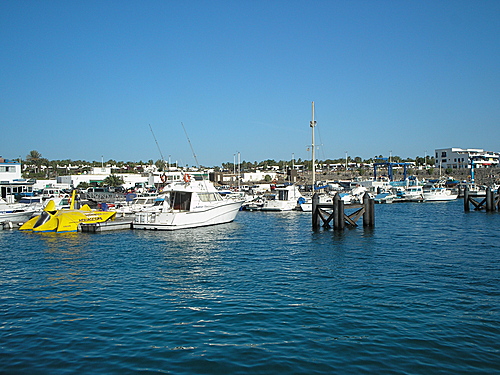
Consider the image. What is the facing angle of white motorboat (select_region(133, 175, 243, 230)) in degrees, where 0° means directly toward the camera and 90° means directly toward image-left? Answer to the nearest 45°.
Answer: approximately 225°

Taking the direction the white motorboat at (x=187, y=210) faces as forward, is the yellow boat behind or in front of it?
behind

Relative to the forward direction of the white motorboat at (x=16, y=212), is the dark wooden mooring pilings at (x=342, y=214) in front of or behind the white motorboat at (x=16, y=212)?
in front

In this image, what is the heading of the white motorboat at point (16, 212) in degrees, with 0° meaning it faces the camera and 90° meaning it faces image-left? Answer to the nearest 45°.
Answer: approximately 270°

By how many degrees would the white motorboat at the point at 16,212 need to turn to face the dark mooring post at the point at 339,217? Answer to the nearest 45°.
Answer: approximately 45° to its right

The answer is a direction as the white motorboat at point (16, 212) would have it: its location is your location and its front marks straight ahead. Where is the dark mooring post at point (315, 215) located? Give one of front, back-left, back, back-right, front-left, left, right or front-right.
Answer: front-right

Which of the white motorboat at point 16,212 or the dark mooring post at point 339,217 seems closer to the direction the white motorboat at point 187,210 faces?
the dark mooring post

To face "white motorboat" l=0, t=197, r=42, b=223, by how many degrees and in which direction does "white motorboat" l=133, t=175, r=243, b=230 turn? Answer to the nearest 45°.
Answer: approximately 135° to its left
